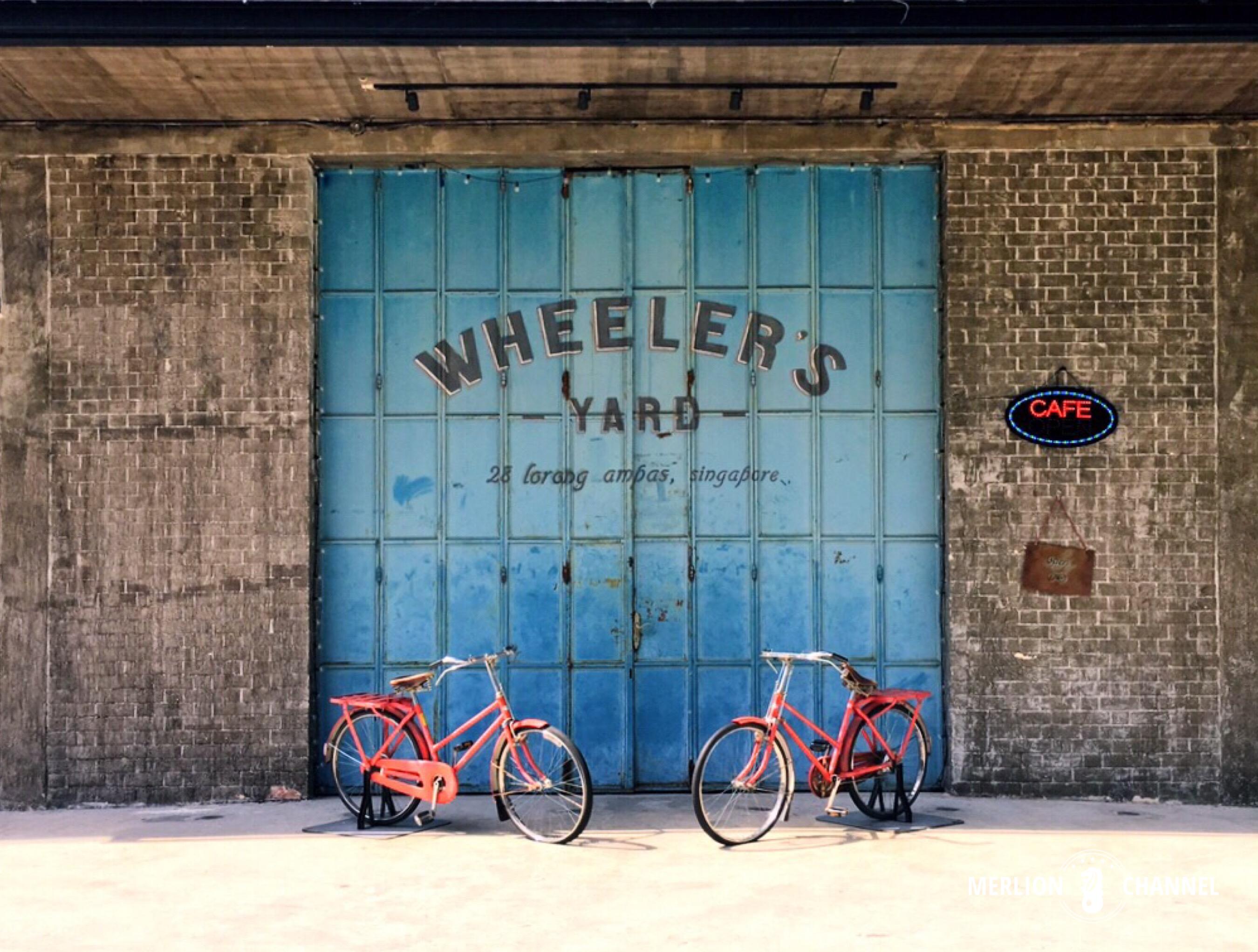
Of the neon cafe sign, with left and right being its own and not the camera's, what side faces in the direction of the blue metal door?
right

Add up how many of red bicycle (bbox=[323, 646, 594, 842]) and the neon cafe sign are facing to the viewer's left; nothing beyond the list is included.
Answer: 0

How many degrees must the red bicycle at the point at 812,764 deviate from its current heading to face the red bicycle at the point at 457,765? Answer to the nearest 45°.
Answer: approximately 45° to its right

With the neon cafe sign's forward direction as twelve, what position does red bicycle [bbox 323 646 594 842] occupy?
The red bicycle is roughly at 2 o'clock from the neon cafe sign.

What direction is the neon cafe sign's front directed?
toward the camera

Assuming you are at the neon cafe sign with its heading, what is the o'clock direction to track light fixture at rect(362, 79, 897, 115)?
The track light fixture is roughly at 2 o'clock from the neon cafe sign.

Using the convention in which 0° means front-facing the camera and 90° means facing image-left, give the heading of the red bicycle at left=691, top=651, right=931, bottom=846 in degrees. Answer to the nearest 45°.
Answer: approximately 45°
